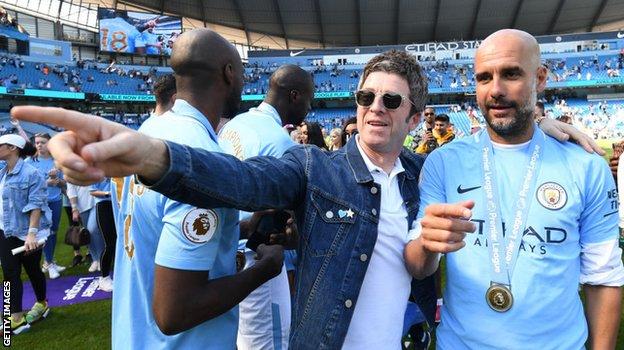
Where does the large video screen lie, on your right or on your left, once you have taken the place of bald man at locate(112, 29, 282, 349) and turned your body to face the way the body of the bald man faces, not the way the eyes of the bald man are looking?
on your left

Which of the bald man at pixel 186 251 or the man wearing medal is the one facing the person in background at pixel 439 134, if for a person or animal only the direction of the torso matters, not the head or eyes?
the bald man

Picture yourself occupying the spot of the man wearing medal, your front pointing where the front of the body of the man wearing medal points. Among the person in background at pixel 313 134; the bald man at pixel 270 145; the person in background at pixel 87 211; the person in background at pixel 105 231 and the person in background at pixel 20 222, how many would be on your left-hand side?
0

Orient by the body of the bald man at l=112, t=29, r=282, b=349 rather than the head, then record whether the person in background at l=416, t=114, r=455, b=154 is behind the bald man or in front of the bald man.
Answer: in front

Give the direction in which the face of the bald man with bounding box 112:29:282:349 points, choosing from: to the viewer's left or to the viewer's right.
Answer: to the viewer's right

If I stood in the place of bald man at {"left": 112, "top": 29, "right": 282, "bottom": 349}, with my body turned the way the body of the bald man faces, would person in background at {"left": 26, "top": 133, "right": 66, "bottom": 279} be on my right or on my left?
on my left

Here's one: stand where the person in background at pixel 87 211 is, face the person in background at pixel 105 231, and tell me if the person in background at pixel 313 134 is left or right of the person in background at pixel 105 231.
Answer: left

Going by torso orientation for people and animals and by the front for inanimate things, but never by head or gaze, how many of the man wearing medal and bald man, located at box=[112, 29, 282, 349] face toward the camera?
1

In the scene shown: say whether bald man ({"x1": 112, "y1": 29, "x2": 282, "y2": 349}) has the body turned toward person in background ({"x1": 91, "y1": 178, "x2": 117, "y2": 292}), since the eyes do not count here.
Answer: no

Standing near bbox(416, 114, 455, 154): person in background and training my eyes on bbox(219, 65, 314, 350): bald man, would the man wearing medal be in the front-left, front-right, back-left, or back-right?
front-left

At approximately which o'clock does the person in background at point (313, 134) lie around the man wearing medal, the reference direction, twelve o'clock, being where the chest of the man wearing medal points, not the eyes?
The person in background is roughly at 5 o'clock from the man wearing medal.

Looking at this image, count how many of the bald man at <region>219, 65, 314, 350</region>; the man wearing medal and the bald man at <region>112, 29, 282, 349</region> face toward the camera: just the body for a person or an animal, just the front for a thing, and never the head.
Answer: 1

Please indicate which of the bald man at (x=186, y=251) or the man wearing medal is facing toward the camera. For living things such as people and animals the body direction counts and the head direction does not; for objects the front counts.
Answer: the man wearing medal

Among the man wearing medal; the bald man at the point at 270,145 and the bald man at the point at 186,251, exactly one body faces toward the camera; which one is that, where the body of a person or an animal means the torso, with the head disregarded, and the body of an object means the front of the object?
the man wearing medal

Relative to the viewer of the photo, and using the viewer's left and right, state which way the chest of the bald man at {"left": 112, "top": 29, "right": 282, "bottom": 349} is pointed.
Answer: facing away from the viewer and to the right of the viewer

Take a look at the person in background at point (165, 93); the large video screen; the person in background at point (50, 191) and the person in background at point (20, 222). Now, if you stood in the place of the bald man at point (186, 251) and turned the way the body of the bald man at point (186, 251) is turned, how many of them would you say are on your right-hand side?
0

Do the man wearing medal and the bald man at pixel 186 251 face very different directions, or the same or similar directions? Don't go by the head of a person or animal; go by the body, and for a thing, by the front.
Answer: very different directions
